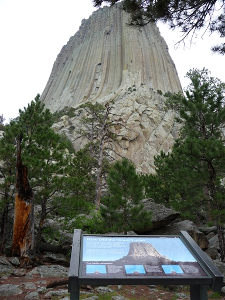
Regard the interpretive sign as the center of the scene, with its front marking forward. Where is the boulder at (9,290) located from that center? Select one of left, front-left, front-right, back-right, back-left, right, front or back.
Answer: back-right

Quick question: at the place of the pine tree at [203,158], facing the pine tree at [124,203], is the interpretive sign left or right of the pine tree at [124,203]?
left

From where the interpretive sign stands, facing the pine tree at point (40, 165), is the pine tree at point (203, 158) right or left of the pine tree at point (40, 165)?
right

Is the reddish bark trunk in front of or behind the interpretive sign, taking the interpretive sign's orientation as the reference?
behind

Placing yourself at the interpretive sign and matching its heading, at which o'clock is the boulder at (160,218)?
The boulder is roughly at 6 o'clock from the interpretive sign.

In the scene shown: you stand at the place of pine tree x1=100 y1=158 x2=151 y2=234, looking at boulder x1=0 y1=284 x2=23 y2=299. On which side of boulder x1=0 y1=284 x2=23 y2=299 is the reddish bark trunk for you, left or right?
right

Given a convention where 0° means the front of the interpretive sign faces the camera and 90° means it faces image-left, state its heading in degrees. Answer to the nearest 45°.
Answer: approximately 0°

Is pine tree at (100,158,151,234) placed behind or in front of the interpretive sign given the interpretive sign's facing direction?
behind

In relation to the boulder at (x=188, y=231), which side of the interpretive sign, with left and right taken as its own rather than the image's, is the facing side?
back

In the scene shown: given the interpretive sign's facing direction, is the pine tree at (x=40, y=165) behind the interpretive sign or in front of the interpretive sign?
behind
